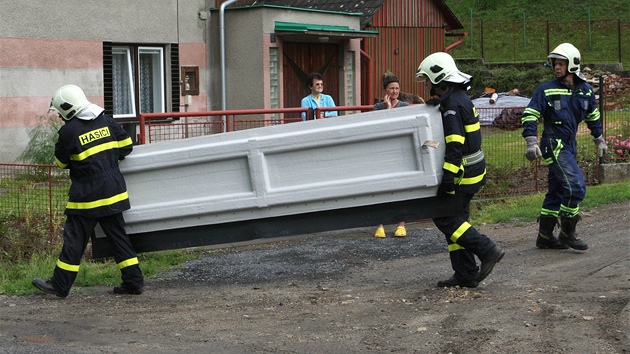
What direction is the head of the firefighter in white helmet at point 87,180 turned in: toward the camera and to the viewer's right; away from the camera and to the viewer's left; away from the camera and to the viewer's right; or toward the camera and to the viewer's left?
away from the camera and to the viewer's left

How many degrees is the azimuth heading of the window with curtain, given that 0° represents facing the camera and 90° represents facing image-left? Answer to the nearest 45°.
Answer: approximately 0°

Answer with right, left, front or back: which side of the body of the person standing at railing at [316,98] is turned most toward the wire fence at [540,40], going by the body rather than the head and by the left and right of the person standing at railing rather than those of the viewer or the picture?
back

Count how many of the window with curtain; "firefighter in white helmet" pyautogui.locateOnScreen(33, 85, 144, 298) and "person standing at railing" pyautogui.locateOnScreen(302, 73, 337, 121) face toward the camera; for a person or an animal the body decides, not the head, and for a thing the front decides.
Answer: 2

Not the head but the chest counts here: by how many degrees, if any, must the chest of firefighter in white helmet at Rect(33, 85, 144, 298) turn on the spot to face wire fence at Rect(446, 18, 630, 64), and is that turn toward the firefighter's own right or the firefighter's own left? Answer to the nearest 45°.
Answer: approximately 90° to the firefighter's own right

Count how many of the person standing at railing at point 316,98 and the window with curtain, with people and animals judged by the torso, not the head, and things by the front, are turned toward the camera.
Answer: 2

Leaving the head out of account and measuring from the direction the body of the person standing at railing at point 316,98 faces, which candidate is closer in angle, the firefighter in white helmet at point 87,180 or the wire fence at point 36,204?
the firefighter in white helmet

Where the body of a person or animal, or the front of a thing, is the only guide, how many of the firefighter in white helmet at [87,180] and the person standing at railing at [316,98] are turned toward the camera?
1

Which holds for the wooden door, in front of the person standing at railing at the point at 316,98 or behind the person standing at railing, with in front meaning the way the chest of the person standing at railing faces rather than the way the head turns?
behind
